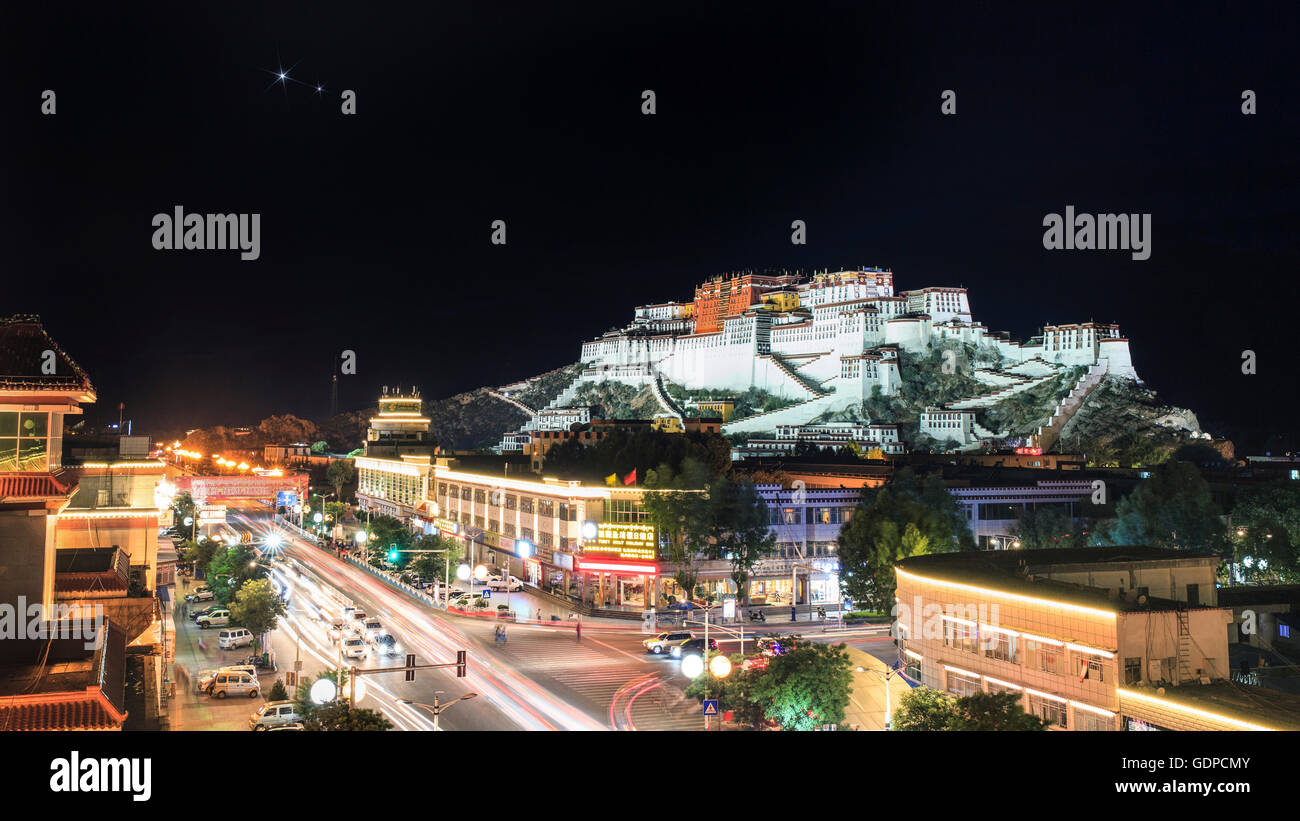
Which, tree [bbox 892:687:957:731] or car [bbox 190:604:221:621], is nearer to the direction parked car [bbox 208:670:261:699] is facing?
the tree

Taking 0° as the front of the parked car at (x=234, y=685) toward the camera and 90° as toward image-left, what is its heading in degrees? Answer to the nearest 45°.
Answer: approximately 270°

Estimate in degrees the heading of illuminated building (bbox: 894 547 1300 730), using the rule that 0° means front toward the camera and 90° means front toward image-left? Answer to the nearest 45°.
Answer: approximately 45°

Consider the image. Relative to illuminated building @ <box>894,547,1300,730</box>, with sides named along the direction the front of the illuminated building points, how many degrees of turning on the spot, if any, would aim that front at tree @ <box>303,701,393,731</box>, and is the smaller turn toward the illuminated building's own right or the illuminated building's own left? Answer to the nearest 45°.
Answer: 0° — it already faces it

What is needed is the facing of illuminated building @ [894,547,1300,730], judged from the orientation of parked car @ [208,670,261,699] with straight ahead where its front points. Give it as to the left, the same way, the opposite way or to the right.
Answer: the opposite way

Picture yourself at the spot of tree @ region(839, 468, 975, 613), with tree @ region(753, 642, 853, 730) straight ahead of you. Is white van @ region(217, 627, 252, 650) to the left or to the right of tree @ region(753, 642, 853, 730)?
right

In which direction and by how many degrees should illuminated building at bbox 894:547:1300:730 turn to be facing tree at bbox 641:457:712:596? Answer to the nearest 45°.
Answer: approximately 90° to its right

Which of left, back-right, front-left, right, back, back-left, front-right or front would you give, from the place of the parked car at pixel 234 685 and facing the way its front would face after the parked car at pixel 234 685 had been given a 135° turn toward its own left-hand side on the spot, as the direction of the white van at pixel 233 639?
front-right

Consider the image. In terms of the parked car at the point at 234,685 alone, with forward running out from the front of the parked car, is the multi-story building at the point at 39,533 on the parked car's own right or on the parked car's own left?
on the parked car's own right

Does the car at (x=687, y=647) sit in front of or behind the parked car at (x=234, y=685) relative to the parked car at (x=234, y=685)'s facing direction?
in front
